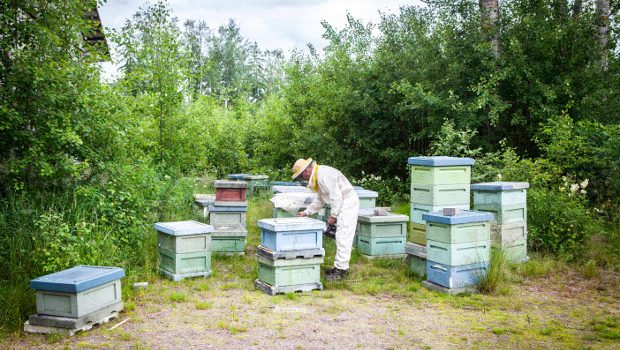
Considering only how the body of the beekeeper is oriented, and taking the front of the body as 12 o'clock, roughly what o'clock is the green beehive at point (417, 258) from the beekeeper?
The green beehive is roughly at 6 o'clock from the beekeeper.

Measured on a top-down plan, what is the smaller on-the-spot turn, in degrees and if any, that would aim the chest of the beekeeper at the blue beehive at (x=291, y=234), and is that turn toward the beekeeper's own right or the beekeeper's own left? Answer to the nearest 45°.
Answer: approximately 45° to the beekeeper's own left

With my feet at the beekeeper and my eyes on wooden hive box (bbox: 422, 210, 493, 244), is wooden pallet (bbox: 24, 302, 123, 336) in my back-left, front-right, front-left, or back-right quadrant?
back-right

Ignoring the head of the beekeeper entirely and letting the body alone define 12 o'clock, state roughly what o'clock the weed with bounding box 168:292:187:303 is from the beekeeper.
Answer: The weed is roughly at 11 o'clock from the beekeeper.

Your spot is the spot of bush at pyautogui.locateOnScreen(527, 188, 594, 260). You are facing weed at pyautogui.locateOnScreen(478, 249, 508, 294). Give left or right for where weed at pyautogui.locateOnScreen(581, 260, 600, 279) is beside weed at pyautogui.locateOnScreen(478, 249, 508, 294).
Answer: left

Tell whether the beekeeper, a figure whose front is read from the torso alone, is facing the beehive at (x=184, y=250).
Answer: yes

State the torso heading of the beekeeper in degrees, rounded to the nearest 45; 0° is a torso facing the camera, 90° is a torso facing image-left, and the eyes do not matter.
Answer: approximately 90°

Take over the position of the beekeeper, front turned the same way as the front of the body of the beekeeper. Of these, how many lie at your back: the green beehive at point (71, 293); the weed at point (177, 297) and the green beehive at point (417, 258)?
1

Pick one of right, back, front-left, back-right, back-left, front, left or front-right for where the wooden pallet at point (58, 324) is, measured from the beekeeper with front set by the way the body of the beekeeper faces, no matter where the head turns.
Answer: front-left

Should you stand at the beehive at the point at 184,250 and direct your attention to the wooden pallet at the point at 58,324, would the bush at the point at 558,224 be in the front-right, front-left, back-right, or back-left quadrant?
back-left

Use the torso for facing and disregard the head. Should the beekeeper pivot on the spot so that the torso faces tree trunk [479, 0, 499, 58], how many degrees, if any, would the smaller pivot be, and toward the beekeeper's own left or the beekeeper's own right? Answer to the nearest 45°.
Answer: approximately 135° to the beekeeper's own right

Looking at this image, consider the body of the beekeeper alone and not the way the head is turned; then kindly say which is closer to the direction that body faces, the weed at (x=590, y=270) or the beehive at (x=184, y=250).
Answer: the beehive

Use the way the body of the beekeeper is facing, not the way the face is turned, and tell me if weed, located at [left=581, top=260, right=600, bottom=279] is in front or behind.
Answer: behind

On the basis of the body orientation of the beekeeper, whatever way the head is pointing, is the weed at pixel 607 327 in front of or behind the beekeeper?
behind

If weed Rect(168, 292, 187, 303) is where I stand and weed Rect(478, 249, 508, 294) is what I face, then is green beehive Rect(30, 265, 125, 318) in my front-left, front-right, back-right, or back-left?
back-right

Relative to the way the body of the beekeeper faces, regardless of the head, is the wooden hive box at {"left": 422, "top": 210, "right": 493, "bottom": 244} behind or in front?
behind
